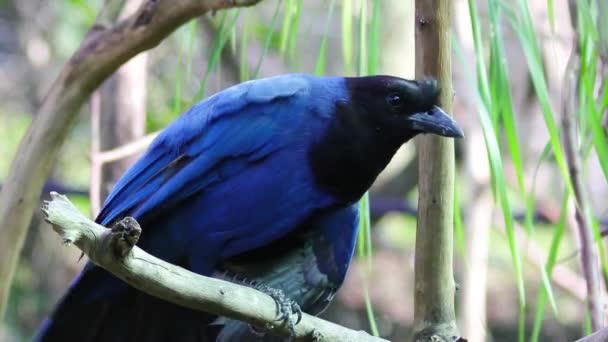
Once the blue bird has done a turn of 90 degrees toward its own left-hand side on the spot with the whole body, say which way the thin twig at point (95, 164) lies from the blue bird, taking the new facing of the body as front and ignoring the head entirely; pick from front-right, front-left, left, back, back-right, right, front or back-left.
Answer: front-left

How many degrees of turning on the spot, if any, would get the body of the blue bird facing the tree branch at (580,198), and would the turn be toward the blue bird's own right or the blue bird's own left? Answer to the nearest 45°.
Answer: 0° — it already faces it

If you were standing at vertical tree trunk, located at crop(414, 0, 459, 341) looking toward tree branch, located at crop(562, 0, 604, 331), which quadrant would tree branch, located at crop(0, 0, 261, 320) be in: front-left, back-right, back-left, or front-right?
back-left

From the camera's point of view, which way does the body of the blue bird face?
to the viewer's right

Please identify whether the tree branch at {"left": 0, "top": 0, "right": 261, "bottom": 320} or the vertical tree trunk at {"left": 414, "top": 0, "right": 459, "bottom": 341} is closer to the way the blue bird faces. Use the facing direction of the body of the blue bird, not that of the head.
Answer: the vertical tree trunk

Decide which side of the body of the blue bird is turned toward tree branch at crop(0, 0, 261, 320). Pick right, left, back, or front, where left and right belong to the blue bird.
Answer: back

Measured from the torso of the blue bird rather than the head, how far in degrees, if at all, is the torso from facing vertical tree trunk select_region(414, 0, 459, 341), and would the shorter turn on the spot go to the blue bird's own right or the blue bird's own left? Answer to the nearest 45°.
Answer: approximately 45° to the blue bird's own right
